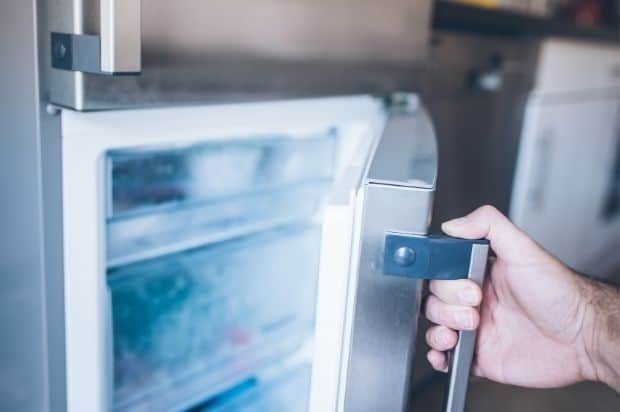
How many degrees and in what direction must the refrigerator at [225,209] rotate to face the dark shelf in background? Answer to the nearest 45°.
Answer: approximately 90° to its left

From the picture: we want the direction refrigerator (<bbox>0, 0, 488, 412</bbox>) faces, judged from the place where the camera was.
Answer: facing the viewer and to the right of the viewer

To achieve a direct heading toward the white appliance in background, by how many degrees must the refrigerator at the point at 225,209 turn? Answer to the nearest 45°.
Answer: approximately 90° to its left
